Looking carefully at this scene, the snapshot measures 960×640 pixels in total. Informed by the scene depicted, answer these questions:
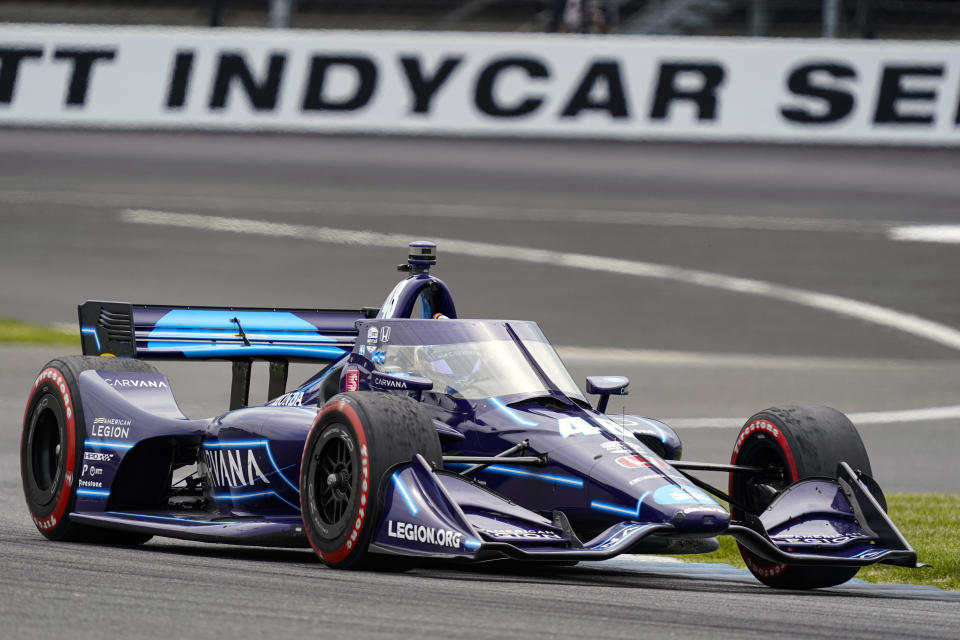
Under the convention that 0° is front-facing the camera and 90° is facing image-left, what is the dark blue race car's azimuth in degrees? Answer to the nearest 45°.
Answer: approximately 315°

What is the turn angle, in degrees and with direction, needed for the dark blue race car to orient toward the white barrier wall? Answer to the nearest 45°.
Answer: approximately 135° to its left
